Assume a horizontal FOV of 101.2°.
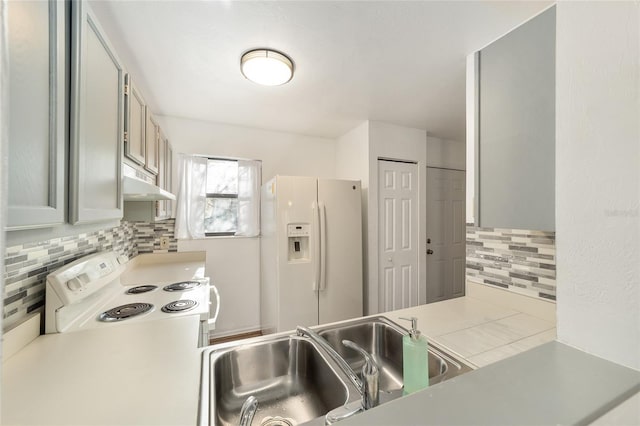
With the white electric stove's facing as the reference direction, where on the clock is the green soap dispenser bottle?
The green soap dispenser bottle is roughly at 2 o'clock from the white electric stove.

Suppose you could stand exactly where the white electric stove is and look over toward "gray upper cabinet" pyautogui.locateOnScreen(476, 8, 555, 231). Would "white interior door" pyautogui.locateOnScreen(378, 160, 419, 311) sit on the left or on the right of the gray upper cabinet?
left

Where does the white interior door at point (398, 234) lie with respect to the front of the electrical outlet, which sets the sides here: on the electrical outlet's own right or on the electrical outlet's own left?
on the electrical outlet's own left

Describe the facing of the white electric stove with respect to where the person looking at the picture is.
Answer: facing to the right of the viewer

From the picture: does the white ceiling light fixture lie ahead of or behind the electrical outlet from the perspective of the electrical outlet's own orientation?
ahead

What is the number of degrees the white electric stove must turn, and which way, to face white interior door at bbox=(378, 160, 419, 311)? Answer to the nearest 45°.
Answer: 0° — it already faces it

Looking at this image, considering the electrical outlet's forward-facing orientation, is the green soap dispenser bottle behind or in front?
in front

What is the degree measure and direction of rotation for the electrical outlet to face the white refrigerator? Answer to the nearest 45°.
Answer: approximately 45° to its left
